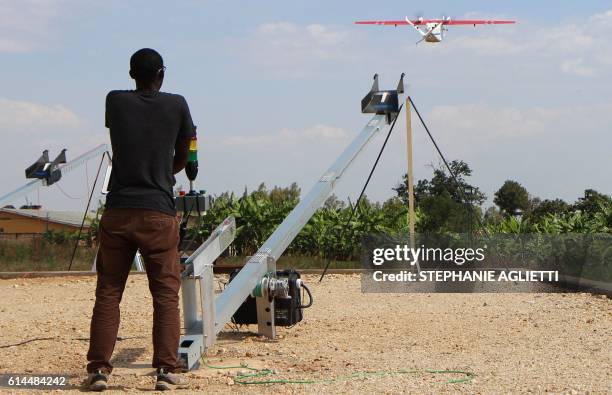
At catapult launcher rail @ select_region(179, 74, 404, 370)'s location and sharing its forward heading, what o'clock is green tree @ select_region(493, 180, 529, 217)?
The green tree is roughly at 11 o'clock from the catapult launcher rail.

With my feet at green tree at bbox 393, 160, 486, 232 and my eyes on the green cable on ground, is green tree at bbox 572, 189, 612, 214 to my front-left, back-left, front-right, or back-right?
back-left

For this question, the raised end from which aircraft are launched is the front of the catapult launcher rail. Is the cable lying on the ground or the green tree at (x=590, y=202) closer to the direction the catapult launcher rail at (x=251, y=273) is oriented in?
the green tree

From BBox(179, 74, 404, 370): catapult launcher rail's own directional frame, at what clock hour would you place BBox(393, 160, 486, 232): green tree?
The green tree is roughly at 11 o'clock from the catapult launcher rail.

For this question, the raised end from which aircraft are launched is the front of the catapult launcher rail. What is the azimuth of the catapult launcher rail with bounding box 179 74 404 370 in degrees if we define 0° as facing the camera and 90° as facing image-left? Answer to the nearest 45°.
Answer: approximately 225°

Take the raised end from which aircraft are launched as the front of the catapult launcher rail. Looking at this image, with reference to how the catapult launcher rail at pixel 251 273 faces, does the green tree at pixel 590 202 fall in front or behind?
in front

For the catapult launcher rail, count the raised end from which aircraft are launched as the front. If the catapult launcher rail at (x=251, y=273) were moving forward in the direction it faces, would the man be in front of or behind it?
behind

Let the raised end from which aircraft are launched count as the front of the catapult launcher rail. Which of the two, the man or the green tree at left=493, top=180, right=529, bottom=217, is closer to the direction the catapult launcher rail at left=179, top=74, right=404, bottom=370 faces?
the green tree

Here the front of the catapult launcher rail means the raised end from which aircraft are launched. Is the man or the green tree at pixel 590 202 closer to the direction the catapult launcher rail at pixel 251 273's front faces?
the green tree
